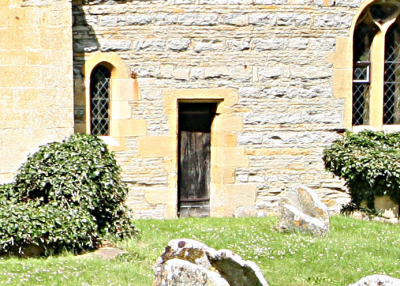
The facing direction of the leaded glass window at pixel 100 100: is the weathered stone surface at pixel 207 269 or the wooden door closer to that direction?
the weathered stone surface

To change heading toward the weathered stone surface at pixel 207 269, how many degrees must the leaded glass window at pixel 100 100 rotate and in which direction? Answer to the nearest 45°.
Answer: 0° — it already faces it

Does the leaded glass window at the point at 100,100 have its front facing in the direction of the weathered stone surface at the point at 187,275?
yes

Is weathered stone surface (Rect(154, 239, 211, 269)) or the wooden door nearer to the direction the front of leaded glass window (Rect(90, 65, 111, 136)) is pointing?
the weathered stone surface

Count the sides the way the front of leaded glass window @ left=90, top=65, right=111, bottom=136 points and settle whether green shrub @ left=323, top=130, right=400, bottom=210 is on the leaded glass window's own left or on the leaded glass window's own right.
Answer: on the leaded glass window's own left

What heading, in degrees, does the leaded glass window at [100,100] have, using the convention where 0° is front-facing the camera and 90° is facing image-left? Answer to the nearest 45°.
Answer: approximately 0°

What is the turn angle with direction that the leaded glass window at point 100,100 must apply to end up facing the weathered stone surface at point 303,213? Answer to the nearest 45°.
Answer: approximately 45° to its left

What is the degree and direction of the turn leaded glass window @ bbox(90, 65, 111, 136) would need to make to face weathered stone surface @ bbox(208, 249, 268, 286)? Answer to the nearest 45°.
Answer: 0° — it already faces it

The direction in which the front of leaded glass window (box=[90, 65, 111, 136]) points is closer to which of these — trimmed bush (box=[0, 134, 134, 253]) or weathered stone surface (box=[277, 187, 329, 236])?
the trimmed bush

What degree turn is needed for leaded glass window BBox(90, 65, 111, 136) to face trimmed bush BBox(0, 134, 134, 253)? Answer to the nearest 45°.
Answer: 0° — it already faces it
